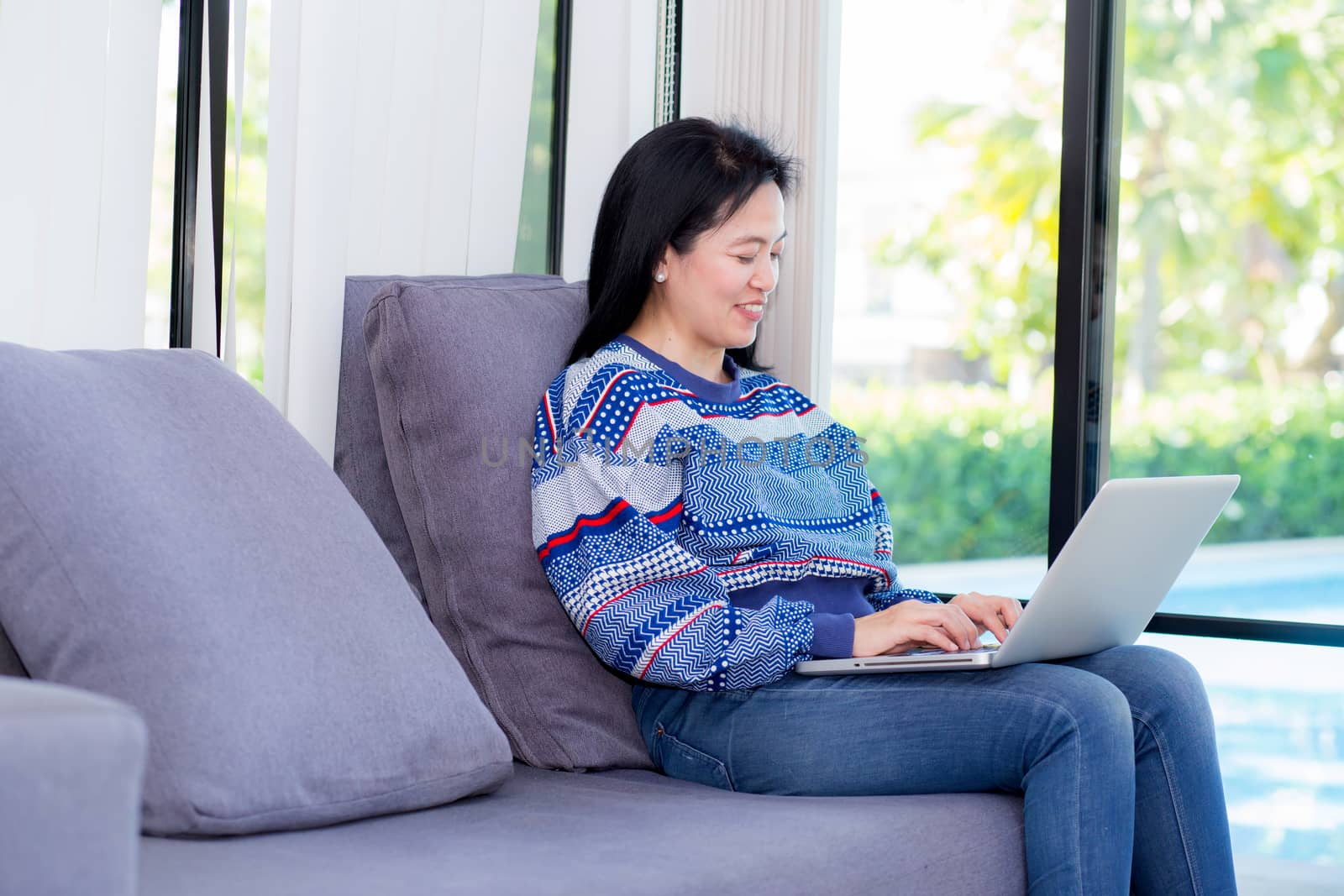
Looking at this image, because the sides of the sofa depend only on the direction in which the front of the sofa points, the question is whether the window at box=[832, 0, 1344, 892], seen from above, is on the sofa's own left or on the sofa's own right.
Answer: on the sofa's own left

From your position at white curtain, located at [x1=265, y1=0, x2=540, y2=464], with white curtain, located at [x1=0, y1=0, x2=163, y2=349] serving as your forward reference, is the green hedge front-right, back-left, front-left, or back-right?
back-right

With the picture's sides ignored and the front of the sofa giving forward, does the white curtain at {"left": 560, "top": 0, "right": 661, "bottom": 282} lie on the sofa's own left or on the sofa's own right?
on the sofa's own left

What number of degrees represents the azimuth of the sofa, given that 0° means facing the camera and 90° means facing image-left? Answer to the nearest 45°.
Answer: approximately 315°

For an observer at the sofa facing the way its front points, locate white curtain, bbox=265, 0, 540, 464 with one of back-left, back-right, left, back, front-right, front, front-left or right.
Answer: back-left
